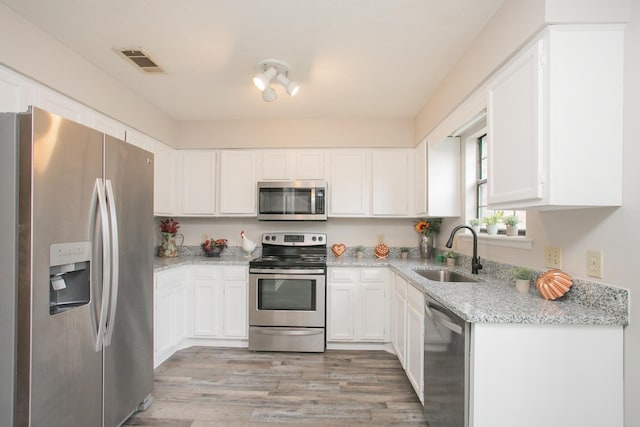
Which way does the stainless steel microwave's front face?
toward the camera

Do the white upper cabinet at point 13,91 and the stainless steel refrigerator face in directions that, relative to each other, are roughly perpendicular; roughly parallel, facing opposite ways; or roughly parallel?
roughly parallel

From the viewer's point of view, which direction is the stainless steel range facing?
toward the camera

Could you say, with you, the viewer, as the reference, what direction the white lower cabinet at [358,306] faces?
facing the viewer

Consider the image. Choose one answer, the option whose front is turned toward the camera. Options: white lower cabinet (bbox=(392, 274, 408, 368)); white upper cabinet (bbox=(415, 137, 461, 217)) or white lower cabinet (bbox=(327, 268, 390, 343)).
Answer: white lower cabinet (bbox=(327, 268, 390, 343))

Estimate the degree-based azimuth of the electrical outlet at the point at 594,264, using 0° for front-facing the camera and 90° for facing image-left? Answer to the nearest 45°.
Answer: approximately 45°

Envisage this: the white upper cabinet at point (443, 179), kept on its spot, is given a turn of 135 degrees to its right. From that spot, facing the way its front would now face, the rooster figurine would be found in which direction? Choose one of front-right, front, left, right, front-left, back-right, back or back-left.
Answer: back-left

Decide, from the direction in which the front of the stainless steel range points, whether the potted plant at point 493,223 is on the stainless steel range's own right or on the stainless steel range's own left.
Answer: on the stainless steel range's own left

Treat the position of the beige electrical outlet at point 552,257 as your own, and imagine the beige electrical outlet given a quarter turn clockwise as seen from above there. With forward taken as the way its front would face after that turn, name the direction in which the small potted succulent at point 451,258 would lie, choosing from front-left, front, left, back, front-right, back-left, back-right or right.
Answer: front

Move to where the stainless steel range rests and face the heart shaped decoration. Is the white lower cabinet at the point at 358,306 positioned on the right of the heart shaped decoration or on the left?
right

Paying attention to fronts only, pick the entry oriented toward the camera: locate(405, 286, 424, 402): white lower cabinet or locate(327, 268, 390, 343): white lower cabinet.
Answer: locate(327, 268, 390, 343): white lower cabinet

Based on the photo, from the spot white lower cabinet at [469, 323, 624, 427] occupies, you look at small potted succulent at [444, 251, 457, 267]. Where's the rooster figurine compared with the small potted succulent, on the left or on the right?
left

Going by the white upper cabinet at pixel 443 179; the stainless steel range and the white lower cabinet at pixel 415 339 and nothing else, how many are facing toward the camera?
1
